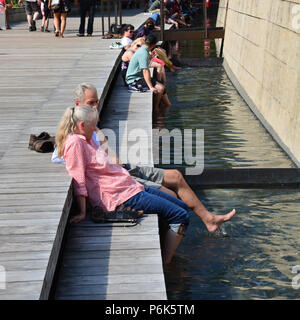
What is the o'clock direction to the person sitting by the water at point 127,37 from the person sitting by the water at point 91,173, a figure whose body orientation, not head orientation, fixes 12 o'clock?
the person sitting by the water at point 127,37 is roughly at 9 o'clock from the person sitting by the water at point 91,173.

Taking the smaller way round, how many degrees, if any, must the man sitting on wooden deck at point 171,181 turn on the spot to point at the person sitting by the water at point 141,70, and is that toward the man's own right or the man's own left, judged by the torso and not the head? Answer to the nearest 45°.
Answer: approximately 90° to the man's own left

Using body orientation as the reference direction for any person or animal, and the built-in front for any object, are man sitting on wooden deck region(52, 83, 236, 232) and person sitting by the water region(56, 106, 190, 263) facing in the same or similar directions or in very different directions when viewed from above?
same or similar directions

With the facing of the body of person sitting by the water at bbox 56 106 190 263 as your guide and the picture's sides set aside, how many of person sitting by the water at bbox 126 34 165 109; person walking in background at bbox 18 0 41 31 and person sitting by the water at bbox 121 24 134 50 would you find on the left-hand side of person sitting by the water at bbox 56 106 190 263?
3

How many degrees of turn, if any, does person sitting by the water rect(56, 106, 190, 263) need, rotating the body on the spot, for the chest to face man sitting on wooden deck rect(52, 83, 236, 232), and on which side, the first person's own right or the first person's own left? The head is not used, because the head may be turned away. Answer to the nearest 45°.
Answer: approximately 45° to the first person's own left

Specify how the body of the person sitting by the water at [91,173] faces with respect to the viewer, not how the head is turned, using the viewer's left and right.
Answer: facing to the right of the viewer

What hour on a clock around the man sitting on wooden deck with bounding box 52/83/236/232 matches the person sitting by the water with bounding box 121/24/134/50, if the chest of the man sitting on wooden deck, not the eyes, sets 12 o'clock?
The person sitting by the water is roughly at 9 o'clock from the man sitting on wooden deck.

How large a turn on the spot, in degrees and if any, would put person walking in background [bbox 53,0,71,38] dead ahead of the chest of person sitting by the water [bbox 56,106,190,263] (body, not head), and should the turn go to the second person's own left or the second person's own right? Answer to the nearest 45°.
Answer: approximately 90° to the second person's own left

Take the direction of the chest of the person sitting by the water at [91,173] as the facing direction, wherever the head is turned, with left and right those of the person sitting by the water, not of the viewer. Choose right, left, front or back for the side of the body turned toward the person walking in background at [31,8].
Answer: left

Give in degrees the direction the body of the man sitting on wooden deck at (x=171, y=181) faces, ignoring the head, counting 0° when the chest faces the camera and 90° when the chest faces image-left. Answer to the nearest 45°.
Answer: approximately 270°

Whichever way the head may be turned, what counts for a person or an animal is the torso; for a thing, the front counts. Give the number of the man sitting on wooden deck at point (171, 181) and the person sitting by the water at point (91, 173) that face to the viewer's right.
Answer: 2

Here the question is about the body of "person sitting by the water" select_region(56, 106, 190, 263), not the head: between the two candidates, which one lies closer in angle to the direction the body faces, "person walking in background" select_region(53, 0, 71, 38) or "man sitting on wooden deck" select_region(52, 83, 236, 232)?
the man sitting on wooden deck
